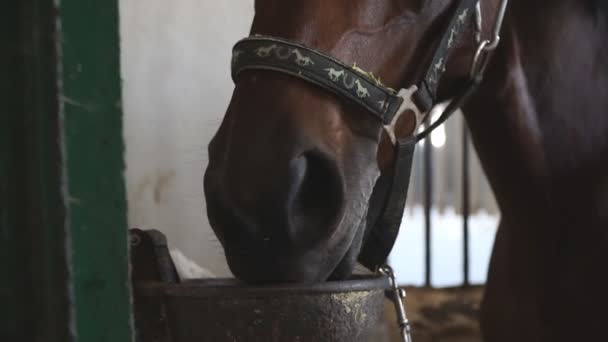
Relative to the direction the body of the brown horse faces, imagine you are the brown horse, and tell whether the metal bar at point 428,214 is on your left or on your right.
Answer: on your right

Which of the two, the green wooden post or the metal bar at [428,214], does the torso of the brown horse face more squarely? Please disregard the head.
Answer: the green wooden post

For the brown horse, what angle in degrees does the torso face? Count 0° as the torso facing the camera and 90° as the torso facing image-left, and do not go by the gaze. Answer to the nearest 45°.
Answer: approximately 45°

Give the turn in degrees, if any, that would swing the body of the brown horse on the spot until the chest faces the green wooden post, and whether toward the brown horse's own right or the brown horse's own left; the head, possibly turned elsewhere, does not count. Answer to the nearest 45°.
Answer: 0° — it already faces it
